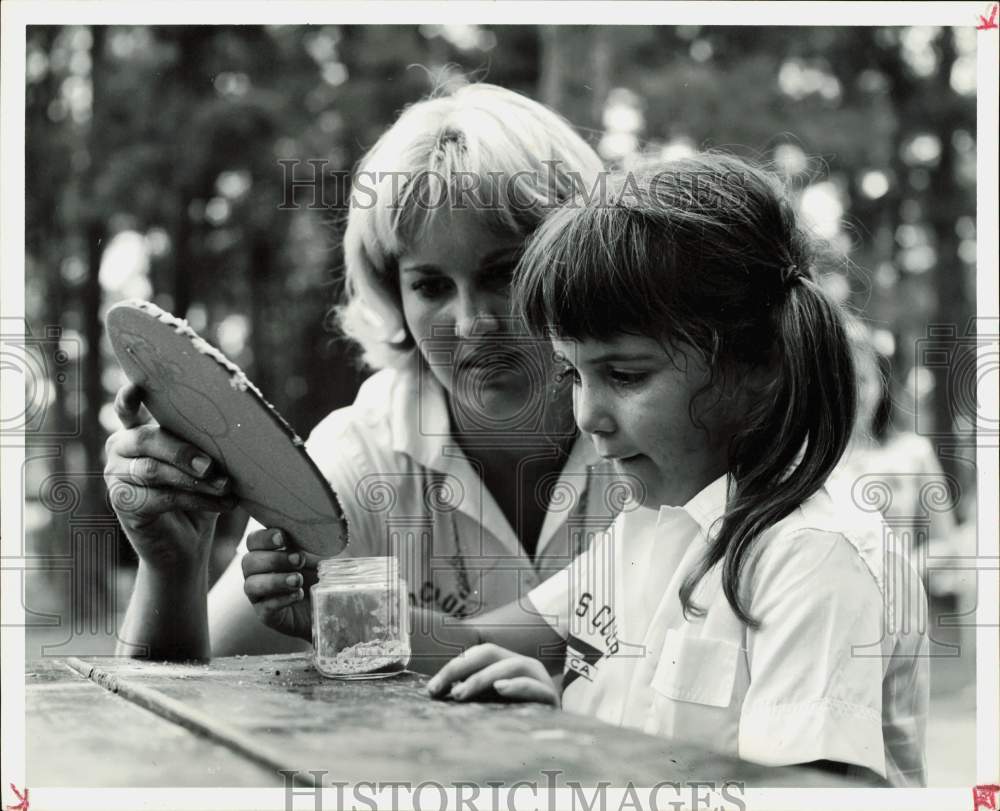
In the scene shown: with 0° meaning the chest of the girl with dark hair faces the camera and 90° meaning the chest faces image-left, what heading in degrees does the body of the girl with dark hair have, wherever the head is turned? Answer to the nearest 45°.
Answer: approximately 45°

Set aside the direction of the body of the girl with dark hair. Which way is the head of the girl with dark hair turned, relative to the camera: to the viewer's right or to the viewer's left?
to the viewer's left
